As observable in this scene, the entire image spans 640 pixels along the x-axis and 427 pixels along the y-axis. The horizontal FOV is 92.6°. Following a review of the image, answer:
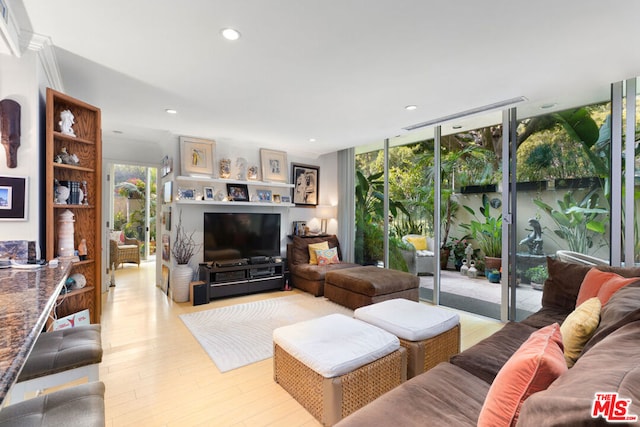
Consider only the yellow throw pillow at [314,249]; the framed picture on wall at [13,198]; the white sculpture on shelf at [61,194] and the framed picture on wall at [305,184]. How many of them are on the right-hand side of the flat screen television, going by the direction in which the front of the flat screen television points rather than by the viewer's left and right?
2

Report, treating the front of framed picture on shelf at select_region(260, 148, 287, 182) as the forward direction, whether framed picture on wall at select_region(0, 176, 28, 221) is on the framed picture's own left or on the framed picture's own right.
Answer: on the framed picture's own right

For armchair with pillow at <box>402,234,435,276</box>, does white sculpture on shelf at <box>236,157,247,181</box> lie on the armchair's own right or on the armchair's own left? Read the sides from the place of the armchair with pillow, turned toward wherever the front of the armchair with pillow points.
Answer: on the armchair's own right

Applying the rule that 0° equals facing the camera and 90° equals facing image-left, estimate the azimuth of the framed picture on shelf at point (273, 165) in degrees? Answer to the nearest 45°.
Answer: approximately 315°

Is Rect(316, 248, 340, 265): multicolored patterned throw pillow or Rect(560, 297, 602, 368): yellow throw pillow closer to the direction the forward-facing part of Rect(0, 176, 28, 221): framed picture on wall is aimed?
the yellow throw pillow

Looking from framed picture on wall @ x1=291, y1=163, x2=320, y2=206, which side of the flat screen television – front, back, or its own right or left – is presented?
left
